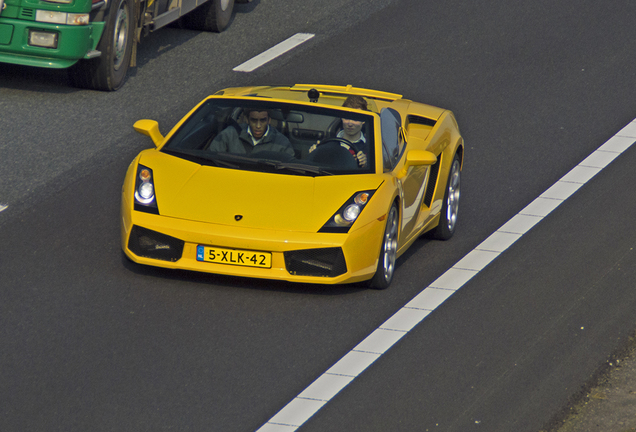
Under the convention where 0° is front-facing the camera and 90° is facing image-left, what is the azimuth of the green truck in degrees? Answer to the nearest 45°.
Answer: approximately 45°

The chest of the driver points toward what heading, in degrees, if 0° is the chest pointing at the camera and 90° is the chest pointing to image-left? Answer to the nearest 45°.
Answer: approximately 45°

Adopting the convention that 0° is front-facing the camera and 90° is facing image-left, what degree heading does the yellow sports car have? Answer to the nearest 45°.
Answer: approximately 45°

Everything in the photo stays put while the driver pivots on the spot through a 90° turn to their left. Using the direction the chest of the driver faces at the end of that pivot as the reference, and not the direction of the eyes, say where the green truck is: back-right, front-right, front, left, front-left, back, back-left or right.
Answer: back

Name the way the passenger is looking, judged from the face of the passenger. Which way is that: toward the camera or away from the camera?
toward the camera

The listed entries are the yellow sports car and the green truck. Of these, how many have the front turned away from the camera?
0

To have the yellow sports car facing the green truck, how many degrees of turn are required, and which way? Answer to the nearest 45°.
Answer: approximately 90° to its right

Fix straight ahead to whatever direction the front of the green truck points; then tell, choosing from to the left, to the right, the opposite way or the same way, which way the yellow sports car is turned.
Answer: the same way

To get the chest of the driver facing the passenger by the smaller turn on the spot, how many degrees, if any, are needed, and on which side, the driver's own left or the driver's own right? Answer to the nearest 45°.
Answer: approximately 45° to the driver's own right
